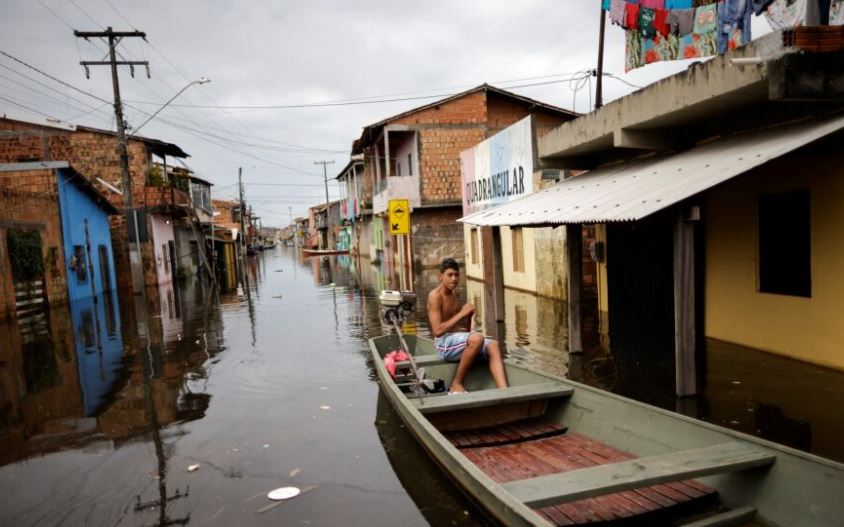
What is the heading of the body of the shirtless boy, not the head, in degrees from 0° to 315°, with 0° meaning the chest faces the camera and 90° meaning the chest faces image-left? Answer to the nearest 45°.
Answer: approximately 315°

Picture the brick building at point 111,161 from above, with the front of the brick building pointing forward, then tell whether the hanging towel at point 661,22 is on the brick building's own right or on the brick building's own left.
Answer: on the brick building's own right

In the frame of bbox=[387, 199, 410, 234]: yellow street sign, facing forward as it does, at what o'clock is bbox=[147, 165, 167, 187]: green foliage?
The green foliage is roughly at 4 o'clock from the yellow street sign.

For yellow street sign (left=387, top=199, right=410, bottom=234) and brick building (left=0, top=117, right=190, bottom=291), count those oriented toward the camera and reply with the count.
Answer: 1

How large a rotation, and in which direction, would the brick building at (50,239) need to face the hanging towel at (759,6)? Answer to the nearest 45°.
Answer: approximately 45° to its right

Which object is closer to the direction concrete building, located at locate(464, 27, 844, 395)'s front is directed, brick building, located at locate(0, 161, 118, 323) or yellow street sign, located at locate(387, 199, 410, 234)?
the brick building

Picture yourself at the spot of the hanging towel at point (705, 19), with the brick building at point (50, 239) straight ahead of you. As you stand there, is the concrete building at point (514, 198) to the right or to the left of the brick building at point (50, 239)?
right

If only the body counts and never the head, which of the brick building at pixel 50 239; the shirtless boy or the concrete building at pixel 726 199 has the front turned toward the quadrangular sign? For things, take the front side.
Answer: the brick building

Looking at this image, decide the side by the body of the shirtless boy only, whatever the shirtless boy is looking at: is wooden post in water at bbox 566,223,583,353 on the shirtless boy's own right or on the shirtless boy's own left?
on the shirtless boy's own left

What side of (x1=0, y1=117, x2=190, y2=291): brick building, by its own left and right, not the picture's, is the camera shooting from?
right
